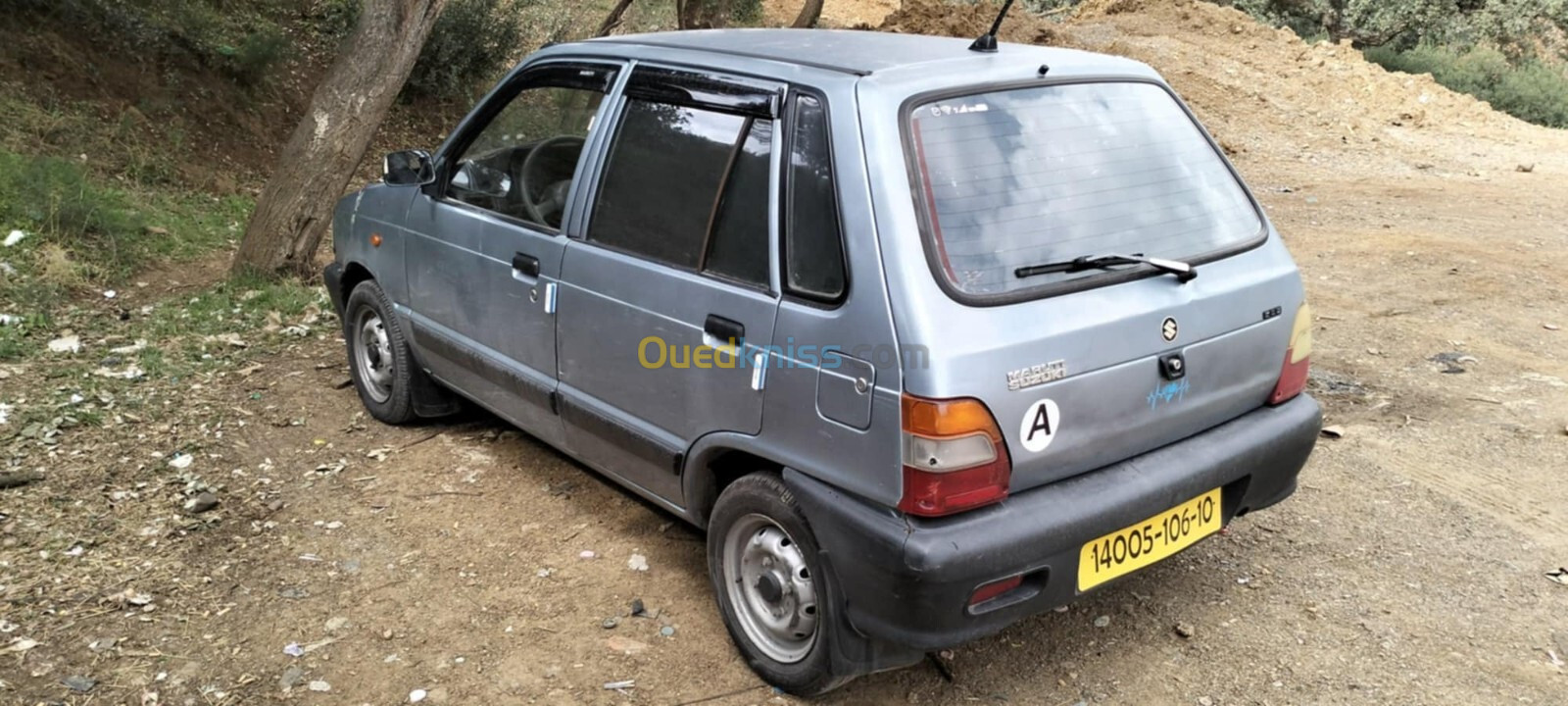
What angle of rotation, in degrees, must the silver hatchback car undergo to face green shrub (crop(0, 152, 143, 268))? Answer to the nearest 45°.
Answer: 0° — it already faces it

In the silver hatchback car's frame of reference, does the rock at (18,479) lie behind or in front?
in front

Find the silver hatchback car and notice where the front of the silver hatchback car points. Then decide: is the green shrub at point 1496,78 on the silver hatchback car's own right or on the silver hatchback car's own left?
on the silver hatchback car's own right

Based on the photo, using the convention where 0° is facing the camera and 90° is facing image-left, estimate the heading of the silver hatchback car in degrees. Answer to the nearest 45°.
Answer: approximately 135°

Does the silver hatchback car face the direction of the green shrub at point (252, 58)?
yes

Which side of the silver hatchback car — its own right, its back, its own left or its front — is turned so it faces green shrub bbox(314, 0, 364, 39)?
front

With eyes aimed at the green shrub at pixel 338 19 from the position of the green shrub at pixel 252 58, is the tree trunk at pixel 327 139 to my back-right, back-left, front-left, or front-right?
back-right

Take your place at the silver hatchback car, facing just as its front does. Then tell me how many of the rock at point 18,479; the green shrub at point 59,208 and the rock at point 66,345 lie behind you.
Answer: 0

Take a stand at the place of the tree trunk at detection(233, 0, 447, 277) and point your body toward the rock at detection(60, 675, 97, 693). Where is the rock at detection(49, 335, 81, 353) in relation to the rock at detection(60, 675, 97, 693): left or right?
right

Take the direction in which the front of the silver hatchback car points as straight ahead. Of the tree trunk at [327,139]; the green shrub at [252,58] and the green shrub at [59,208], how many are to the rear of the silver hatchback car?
0

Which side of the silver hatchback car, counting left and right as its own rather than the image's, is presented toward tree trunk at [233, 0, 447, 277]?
front

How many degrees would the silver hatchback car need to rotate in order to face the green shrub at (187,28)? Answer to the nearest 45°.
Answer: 0° — it already faces it
